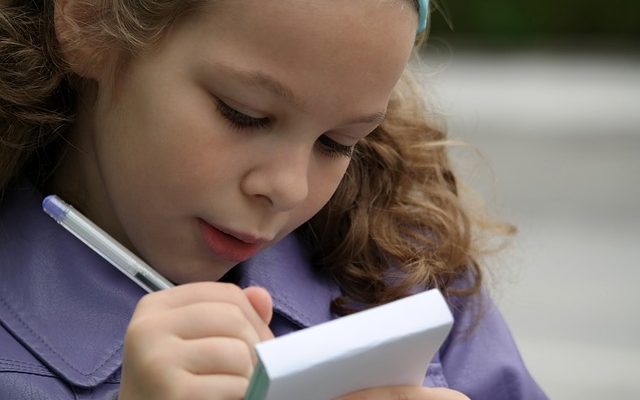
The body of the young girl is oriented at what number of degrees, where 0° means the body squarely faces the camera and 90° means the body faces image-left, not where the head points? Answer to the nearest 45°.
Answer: approximately 315°
